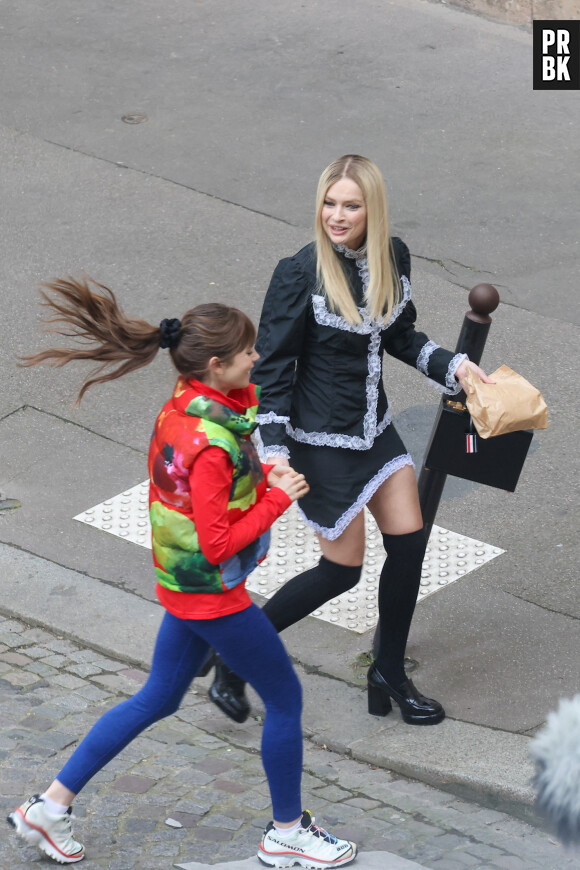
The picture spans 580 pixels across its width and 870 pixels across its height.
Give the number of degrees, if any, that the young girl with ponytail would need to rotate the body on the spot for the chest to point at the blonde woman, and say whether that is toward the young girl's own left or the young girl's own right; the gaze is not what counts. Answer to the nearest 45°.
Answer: approximately 45° to the young girl's own left

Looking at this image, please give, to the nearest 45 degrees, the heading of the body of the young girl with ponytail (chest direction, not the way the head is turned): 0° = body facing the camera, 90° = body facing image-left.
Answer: approximately 270°

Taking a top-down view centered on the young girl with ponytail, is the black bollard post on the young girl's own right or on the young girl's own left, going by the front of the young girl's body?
on the young girl's own left

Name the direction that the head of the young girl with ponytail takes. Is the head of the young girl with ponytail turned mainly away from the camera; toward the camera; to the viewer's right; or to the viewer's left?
to the viewer's right

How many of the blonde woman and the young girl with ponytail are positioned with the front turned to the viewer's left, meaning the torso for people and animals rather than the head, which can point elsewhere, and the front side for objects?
0

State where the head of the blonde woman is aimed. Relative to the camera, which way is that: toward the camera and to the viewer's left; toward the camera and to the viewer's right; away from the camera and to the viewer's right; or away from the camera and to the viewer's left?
toward the camera and to the viewer's left
